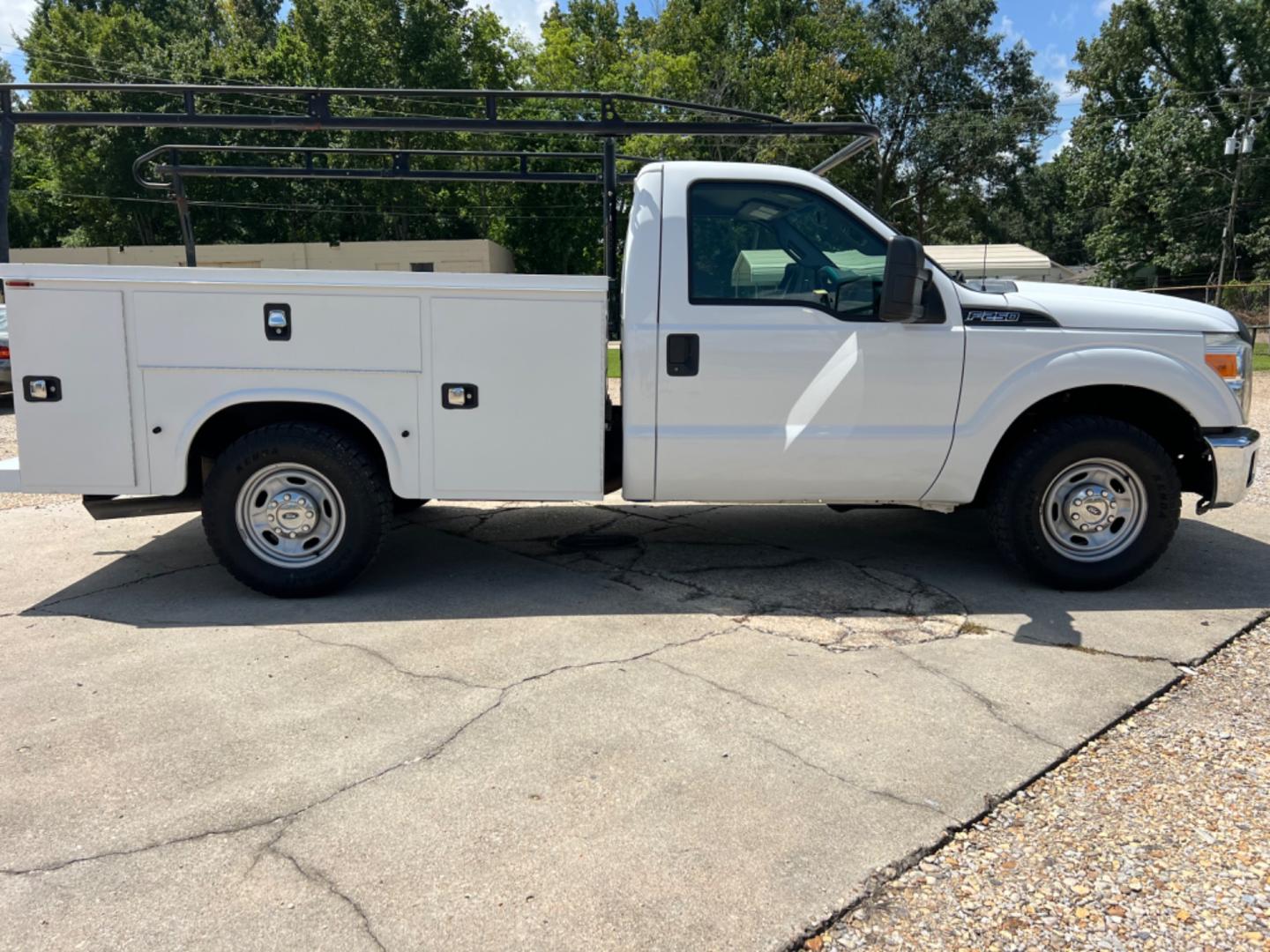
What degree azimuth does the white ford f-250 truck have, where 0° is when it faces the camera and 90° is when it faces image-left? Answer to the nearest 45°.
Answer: approximately 270°

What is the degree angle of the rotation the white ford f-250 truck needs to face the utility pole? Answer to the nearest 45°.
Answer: approximately 45° to its left

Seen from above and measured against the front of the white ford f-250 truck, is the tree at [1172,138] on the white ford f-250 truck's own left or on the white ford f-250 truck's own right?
on the white ford f-250 truck's own left
